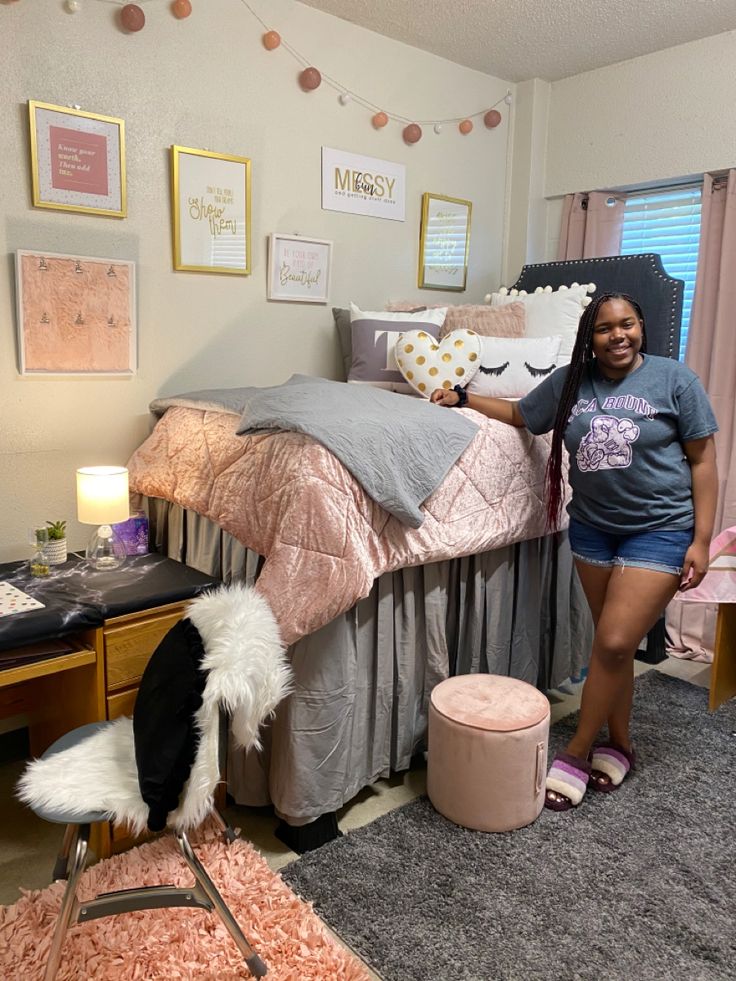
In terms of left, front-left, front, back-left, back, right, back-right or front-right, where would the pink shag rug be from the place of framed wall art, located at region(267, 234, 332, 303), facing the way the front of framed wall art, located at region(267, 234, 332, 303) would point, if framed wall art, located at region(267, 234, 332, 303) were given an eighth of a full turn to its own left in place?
right

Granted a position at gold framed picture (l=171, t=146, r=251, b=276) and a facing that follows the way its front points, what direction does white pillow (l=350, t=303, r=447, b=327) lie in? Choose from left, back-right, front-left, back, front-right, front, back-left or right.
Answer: front-left

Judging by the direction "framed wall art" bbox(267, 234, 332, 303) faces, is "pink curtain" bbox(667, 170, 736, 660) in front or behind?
in front

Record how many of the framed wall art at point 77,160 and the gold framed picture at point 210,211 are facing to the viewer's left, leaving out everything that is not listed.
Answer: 0

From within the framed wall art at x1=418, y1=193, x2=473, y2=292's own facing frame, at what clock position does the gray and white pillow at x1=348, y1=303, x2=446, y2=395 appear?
The gray and white pillow is roughly at 2 o'clock from the framed wall art.

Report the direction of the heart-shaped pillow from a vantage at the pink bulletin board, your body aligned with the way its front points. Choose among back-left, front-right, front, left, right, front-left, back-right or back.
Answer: front-left

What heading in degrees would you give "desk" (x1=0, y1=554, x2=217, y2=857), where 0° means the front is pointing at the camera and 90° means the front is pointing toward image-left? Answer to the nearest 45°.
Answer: approximately 315°

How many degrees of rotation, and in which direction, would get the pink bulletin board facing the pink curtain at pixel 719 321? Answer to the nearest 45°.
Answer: approximately 45° to its left

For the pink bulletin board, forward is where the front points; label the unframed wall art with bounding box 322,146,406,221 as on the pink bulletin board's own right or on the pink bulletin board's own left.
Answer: on the pink bulletin board's own left

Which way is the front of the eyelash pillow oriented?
toward the camera

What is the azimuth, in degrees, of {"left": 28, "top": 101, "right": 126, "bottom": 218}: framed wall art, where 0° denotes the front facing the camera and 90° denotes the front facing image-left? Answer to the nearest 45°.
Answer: approximately 315°

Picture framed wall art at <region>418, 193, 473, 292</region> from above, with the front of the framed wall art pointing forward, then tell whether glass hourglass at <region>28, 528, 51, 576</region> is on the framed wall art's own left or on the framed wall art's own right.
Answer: on the framed wall art's own right

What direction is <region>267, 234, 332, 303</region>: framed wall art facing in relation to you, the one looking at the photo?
facing the viewer and to the right of the viewer

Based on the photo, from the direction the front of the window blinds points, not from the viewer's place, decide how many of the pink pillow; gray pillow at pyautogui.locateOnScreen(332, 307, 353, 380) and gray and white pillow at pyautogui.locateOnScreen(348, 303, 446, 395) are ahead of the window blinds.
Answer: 3

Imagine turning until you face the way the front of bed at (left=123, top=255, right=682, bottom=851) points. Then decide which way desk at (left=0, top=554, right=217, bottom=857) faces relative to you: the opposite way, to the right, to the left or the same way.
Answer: to the left

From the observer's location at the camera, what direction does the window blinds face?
facing the viewer and to the left of the viewer
